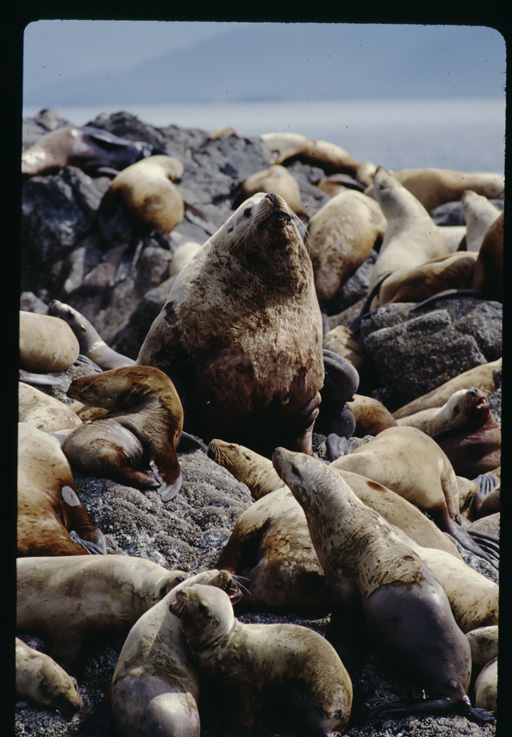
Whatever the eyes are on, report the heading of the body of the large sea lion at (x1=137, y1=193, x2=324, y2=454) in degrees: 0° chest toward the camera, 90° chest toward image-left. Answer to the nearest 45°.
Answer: approximately 315°

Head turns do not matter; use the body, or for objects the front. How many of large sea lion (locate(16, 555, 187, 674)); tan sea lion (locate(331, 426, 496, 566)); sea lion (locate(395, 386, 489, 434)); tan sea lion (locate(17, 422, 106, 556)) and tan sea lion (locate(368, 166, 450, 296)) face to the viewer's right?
2

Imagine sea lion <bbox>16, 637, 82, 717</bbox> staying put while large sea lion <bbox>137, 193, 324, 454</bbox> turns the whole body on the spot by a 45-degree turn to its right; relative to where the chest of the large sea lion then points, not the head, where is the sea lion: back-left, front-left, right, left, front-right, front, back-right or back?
front

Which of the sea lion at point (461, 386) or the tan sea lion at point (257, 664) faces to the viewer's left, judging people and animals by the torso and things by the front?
the tan sea lion

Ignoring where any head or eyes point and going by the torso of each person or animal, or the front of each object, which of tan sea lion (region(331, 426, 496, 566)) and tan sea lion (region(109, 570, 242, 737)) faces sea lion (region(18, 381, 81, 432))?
tan sea lion (region(331, 426, 496, 566))

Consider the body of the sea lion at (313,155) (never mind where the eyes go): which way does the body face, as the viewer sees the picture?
to the viewer's left

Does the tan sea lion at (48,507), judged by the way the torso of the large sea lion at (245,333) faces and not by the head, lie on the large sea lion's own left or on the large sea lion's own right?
on the large sea lion's own right

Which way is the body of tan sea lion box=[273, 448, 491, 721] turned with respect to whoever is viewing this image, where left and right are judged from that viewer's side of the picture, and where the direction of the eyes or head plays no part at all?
facing to the left of the viewer

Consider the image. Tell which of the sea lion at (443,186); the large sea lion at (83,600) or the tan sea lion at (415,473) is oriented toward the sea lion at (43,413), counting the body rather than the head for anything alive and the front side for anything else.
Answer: the tan sea lion
